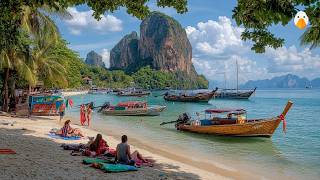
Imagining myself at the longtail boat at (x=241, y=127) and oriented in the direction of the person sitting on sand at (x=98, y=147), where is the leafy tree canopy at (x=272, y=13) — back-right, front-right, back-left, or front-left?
front-left

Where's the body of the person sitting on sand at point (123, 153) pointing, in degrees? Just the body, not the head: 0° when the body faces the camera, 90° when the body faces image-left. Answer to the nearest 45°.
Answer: approximately 225°

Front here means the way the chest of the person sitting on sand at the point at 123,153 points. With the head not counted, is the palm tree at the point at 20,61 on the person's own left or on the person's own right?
on the person's own left

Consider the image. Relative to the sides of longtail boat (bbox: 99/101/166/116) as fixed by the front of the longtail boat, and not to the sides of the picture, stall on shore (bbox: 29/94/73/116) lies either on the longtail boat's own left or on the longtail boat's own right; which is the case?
on the longtail boat's own right

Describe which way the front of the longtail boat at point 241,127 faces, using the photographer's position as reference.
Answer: facing to the right of the viewer

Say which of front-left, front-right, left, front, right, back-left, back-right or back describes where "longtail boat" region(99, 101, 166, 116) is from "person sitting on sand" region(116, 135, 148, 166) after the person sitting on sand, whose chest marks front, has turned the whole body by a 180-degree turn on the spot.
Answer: back-right
